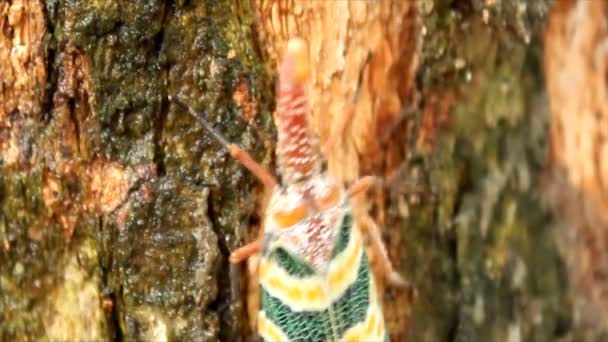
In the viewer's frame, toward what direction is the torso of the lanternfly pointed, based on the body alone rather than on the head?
away from the camera
